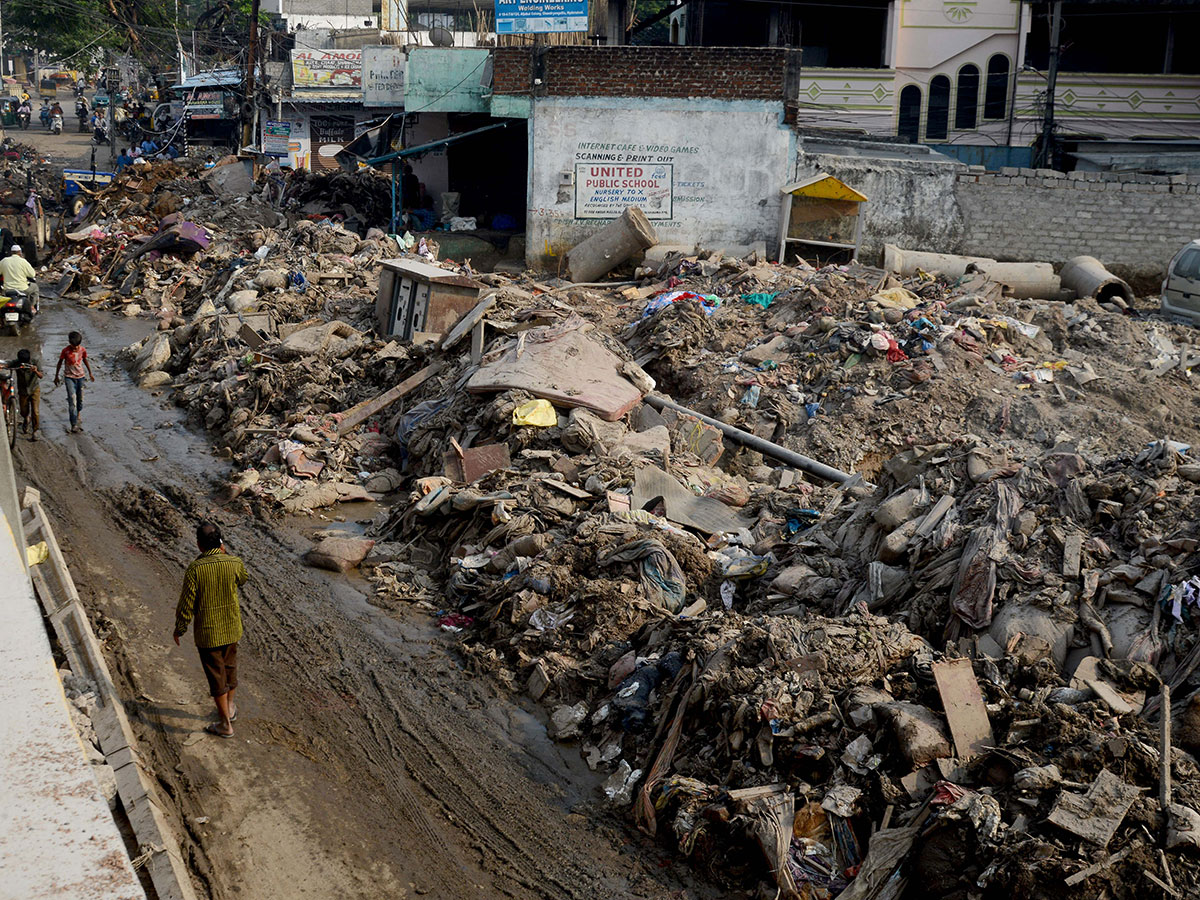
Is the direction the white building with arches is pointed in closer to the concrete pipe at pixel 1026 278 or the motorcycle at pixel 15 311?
the concrete pipe

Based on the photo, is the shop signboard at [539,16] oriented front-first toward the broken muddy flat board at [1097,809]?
yes

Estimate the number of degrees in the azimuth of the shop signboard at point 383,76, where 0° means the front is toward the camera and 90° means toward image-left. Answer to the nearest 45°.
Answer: approximately 0°

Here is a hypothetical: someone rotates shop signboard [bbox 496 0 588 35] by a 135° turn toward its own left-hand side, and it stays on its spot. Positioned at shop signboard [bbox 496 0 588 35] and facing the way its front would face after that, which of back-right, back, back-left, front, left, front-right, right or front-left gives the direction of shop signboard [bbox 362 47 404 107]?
left

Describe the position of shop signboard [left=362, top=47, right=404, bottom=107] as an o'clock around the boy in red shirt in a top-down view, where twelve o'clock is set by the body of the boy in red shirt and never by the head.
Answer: The shop signboard is roughly at 7 o'clock from the boy in red shirt.

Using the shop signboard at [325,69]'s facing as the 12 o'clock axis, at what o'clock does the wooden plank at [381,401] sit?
The wooden plank is roughly at 12 o'clock from the shop signboard.

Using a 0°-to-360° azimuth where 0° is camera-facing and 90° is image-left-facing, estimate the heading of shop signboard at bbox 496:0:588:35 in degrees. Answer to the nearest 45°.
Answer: approximately 0°

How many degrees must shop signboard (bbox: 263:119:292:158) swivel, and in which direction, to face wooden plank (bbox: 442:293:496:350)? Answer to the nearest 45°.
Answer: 0° — it already faces it

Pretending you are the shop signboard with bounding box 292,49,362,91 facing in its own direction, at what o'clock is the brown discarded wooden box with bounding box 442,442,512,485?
The brown discarded wooden box is roughly at 12 o'clock from the shop signboard.
